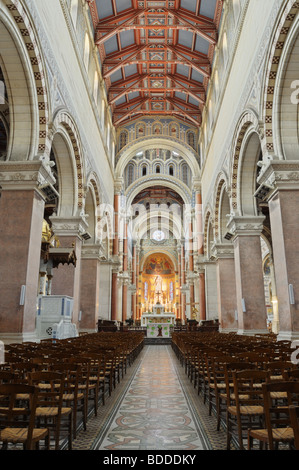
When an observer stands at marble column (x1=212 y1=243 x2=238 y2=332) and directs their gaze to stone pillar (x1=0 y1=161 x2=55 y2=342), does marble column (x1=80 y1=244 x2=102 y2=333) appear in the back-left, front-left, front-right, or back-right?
front-right

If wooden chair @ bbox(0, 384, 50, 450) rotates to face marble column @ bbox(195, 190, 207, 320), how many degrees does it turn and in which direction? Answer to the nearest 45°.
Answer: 0° — it already faces it

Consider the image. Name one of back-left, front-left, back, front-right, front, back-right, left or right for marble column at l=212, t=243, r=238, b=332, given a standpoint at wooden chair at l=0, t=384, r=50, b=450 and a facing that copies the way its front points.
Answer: front

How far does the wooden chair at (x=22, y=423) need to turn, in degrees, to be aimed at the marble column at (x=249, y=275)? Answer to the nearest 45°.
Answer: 0° — it already faces it

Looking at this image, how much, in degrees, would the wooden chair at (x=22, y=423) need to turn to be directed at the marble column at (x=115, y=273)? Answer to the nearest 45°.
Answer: approximately 45° to its left

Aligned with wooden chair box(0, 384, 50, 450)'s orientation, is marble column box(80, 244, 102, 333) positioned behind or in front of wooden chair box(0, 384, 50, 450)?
in front

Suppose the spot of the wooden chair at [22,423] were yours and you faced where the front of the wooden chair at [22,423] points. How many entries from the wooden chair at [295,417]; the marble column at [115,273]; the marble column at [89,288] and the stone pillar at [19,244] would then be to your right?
1

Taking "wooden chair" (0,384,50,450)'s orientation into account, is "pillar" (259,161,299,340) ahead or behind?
ahead

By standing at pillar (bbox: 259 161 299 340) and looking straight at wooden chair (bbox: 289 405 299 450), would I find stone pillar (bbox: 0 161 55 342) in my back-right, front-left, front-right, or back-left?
front-right

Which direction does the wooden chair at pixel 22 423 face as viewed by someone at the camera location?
facing away from the viewer and to the right of the viewer

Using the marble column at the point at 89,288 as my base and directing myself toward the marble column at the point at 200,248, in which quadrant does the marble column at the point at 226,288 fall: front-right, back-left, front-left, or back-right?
front-right

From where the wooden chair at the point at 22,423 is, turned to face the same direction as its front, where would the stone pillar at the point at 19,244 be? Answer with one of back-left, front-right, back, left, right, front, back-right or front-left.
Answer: front-left
